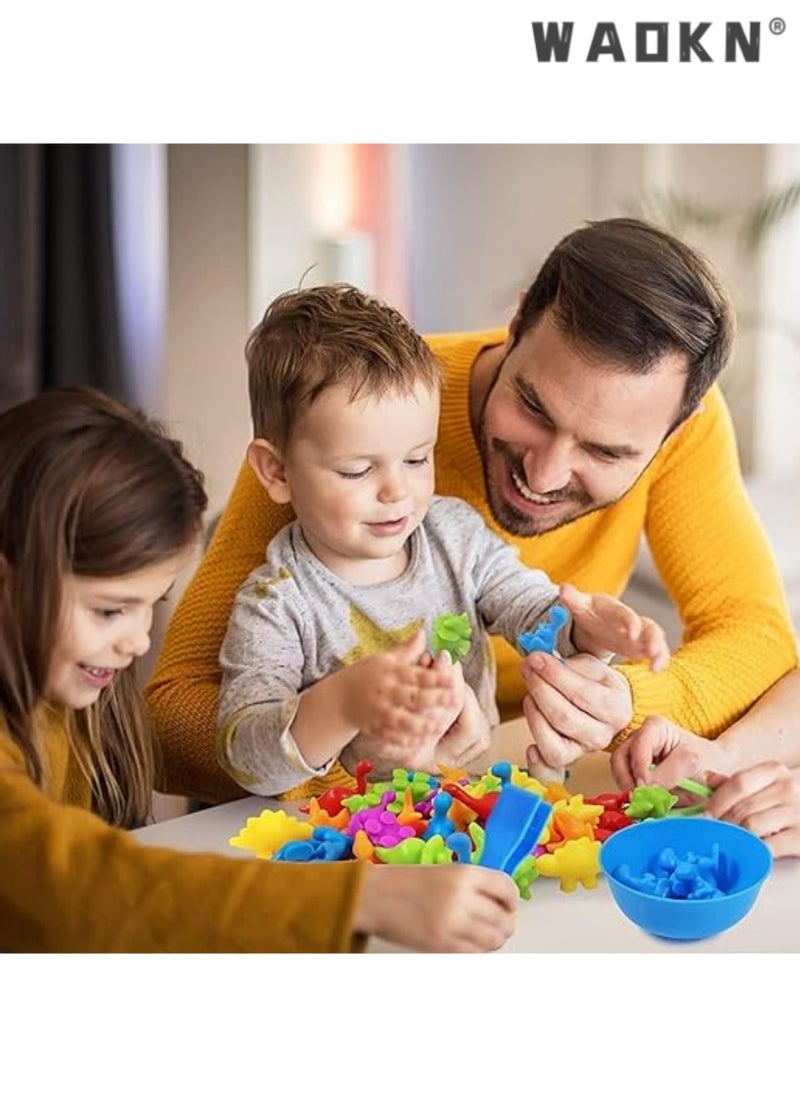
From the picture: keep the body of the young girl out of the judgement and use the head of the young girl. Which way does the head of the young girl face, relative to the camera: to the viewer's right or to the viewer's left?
to the viewer's right

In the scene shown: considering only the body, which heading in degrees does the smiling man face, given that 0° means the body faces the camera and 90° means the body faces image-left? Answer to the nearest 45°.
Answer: approximately 0°
